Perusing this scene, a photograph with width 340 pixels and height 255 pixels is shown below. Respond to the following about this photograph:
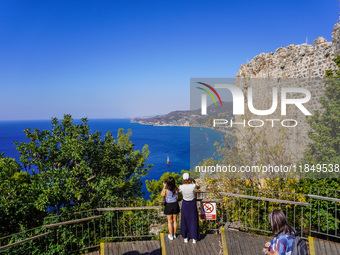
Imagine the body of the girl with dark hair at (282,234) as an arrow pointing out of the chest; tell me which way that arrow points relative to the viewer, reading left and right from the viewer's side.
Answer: facing to the left of the viewer

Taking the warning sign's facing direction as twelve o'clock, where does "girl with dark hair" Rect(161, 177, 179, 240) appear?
The girl with dark hair is roughly at 2 o'clock from the warning sign.

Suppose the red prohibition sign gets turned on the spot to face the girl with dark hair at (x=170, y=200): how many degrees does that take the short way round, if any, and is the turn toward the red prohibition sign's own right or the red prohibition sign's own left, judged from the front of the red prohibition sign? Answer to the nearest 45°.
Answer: approximately 45° to the red prohibition sign's own right

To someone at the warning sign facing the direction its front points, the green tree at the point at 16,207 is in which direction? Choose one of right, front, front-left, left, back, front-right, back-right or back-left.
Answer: right

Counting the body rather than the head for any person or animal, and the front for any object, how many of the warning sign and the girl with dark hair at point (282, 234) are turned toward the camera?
1

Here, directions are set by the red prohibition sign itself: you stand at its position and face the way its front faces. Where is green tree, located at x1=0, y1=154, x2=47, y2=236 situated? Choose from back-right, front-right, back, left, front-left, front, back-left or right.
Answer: right

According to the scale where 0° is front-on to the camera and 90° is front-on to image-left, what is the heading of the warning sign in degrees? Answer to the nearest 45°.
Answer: approximately 0°

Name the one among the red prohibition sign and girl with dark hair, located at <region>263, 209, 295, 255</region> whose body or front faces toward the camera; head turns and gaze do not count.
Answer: the red prohibition sign

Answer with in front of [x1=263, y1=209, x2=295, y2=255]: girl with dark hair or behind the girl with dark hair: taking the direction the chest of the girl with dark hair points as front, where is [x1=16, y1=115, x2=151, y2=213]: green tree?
in front

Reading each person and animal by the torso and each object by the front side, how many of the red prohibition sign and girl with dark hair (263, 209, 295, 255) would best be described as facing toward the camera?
1
